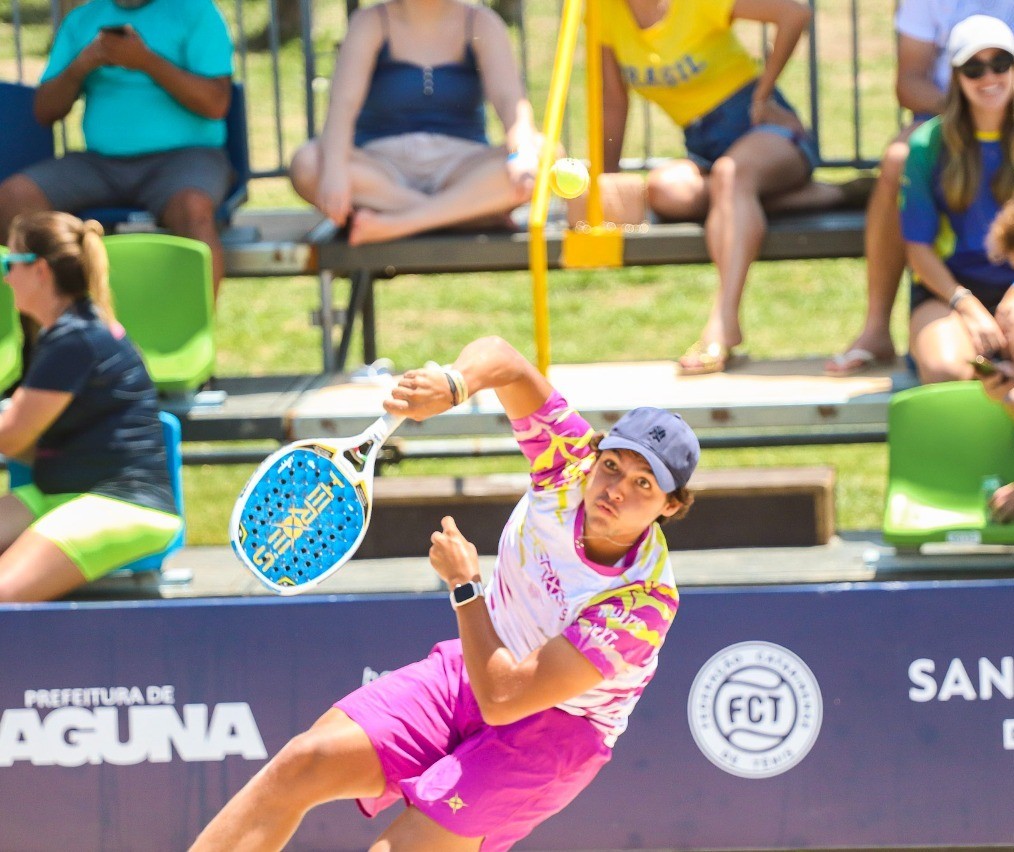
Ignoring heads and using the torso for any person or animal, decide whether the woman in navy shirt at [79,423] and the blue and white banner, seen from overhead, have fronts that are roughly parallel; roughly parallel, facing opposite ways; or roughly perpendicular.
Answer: roughly perpendicular

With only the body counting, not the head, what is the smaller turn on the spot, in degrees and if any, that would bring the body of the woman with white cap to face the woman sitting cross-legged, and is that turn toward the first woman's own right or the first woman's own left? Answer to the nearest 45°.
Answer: approximately 90° to the first woman's own right

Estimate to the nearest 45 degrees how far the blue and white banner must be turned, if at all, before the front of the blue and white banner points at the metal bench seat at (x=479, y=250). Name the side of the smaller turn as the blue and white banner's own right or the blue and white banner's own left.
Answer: approximately 180°

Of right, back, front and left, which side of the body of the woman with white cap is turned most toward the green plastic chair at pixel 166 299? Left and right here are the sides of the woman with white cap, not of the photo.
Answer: right
